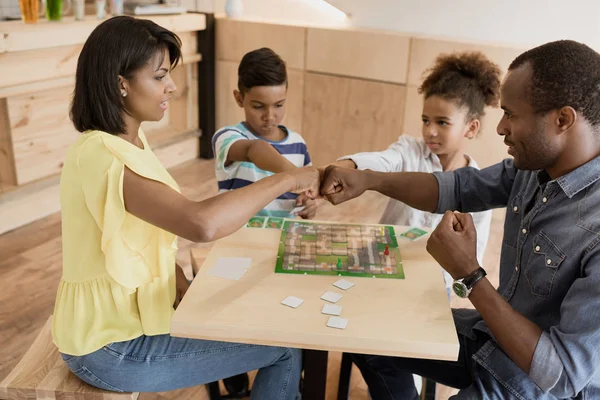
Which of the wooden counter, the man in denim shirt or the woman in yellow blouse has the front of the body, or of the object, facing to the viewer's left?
the man in denim shirt

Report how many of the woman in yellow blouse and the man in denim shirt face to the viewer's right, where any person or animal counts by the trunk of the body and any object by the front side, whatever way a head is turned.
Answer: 1

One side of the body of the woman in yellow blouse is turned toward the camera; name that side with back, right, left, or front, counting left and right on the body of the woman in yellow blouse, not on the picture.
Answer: right

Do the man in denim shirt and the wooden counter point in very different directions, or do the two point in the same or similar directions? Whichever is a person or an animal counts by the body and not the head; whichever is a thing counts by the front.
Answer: very different directions

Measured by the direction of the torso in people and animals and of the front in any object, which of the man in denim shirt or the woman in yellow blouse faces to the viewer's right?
the woman in yellow blouse

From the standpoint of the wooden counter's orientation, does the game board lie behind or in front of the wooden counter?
in front

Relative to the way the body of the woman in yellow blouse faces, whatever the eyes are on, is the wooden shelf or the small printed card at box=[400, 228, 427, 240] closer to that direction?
the small printed card

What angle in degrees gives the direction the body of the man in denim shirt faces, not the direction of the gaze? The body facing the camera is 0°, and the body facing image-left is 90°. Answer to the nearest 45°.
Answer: approximately 90°

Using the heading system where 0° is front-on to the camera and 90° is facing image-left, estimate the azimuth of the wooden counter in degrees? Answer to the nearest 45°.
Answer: approximately 315°

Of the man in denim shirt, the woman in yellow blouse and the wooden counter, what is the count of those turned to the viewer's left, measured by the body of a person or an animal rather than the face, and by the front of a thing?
1

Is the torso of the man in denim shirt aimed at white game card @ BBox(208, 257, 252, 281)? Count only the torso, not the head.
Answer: yes

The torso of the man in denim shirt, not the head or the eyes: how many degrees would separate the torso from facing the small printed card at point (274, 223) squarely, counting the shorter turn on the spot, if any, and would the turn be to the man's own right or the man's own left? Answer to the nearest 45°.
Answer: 0° — they already face it

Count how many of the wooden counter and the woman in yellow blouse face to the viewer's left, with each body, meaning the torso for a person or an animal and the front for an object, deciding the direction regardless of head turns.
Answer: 0

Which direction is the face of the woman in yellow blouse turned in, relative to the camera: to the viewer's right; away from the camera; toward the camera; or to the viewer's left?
to the viewer's right
